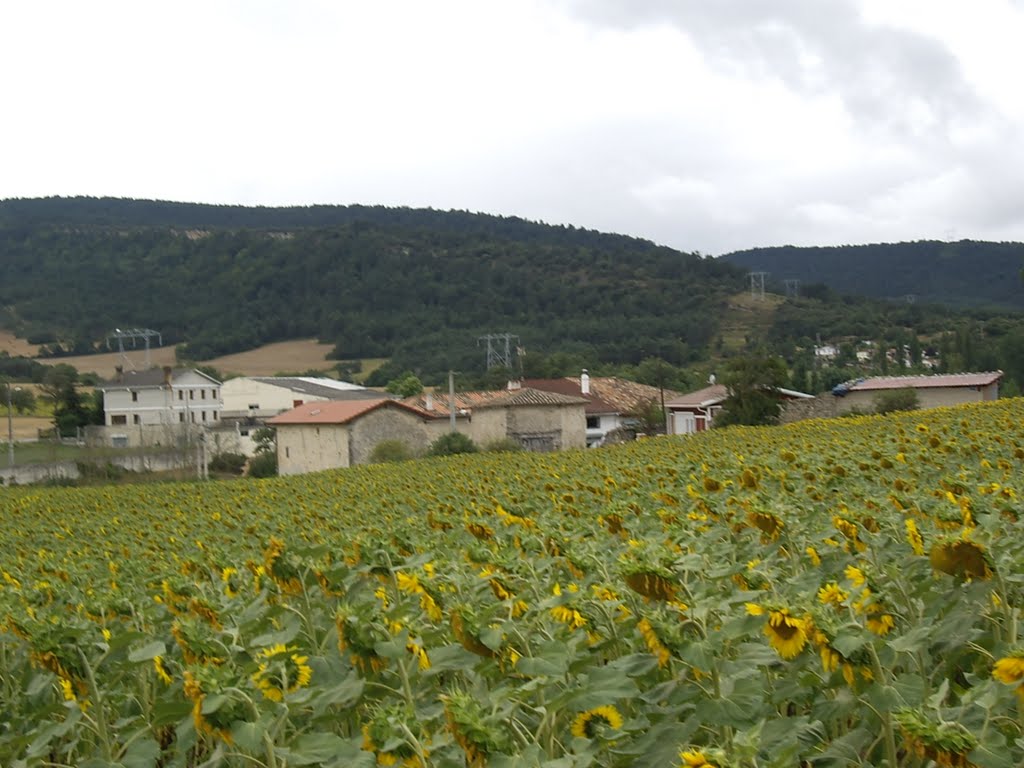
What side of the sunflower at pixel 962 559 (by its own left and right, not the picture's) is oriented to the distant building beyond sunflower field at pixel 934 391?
back

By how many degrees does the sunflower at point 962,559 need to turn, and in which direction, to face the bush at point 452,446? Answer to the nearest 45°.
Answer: approximately 135° to its right

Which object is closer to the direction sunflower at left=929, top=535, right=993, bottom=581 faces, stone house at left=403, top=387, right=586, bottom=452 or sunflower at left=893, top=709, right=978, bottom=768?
the sunflower

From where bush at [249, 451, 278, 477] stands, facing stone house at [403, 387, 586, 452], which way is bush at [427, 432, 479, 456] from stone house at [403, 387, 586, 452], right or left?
right

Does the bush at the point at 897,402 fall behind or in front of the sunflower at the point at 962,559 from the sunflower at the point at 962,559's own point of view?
behind

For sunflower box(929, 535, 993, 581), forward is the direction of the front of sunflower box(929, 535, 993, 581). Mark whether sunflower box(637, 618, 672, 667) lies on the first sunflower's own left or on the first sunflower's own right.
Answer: on the first sunflower's own right

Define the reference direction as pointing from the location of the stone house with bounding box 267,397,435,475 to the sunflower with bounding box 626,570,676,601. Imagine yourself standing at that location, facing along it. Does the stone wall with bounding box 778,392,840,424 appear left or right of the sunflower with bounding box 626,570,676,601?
left
